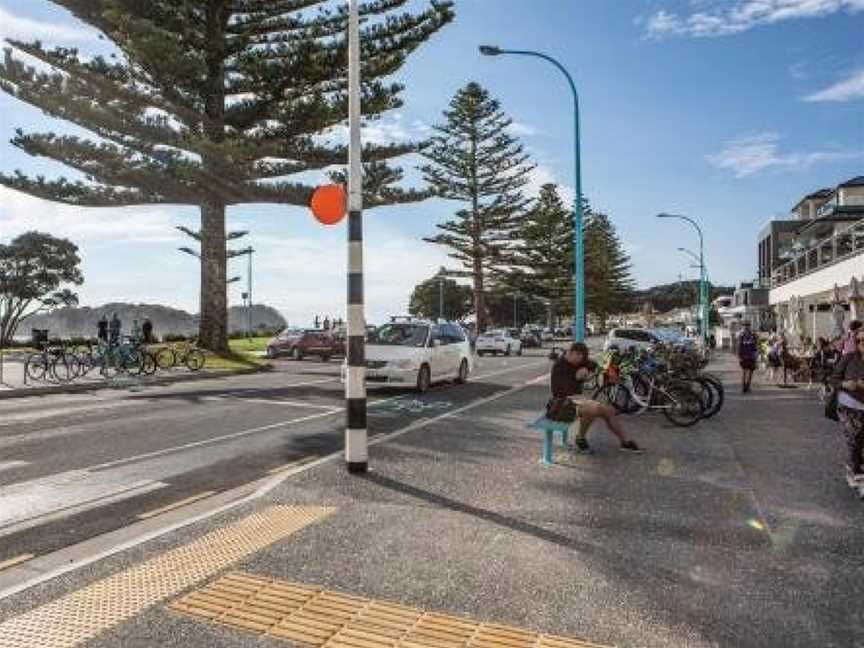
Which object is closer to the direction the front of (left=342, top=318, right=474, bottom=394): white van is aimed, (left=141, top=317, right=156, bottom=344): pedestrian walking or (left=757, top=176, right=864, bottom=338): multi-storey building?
the pedestrian walking

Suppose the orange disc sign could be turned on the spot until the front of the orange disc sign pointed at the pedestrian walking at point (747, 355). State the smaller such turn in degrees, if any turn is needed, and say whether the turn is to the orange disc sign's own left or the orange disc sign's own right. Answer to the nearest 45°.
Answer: approximately 135° to the orange disc sign's own left

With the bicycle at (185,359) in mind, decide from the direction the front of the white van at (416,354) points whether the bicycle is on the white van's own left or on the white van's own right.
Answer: on the white van's own right

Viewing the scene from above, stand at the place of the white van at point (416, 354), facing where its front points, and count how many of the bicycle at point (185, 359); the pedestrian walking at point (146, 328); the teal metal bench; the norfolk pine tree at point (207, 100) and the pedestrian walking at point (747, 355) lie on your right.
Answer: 3

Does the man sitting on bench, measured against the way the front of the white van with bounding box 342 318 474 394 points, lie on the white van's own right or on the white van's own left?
on the white van's own left

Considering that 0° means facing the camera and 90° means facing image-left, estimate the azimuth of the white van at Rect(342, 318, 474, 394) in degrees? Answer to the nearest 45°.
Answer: approximately 45°
